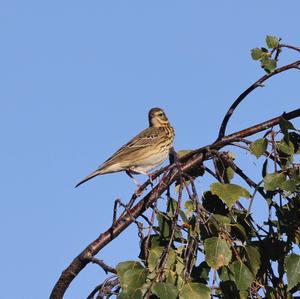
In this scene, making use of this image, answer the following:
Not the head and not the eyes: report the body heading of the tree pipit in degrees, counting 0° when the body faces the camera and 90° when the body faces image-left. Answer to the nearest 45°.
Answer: approximately 270°
